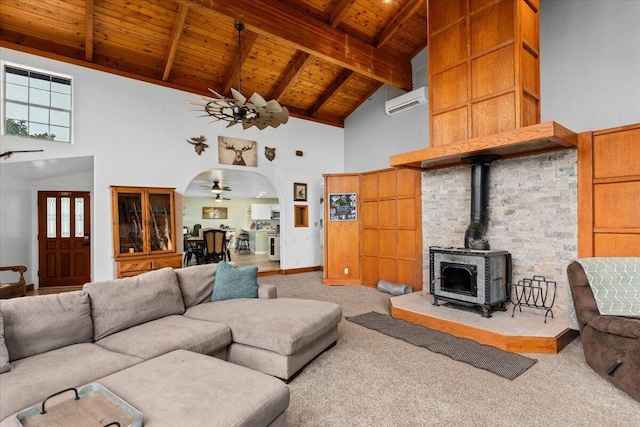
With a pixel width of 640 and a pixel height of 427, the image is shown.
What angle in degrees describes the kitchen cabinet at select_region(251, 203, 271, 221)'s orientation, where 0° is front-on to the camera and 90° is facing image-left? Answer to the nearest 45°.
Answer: approximately 0°

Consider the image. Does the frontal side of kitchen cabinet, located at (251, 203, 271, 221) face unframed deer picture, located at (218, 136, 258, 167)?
yes

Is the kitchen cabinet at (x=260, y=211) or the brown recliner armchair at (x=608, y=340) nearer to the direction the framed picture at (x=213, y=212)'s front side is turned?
the brown recliner armchair

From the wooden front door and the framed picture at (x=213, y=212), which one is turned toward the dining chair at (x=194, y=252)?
the framed picture

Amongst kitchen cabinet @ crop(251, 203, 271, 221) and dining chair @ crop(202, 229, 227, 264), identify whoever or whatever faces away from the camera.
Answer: the dining chair

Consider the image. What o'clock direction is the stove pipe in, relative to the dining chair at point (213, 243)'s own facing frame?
The stove pipe is roughly at 5 o'clock from the dining chair.

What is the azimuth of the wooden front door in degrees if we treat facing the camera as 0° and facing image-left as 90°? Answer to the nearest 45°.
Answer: approximately 0°

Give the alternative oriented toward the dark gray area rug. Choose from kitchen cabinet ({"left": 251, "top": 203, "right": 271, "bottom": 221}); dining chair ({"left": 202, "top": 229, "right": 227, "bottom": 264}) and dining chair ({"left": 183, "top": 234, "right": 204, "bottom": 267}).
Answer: the kitchen cabinet

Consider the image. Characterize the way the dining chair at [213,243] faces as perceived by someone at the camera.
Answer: facing away from the viewer

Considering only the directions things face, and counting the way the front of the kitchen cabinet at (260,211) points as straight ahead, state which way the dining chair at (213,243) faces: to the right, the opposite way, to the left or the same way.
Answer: the opposite way

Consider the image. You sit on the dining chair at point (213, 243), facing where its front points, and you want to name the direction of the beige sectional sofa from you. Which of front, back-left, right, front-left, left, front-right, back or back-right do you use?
back

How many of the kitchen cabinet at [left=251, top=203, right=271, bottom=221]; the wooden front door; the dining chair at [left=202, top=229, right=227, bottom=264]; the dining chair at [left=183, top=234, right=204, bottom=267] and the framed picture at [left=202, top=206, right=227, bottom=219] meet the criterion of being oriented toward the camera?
3

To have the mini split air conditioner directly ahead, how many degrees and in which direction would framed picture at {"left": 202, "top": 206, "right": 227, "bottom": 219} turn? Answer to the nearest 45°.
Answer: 0° — it already faces it

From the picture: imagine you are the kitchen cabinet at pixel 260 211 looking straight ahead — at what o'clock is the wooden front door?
The wooden front door is roughly at 1 o'clock from the kitchen cabinet.
